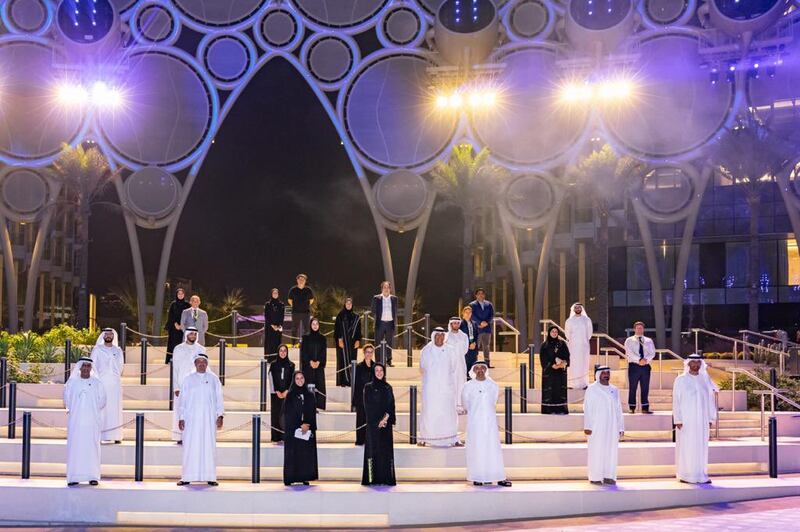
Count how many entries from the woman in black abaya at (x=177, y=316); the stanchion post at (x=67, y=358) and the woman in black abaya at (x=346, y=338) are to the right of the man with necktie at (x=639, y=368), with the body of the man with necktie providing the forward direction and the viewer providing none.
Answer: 3

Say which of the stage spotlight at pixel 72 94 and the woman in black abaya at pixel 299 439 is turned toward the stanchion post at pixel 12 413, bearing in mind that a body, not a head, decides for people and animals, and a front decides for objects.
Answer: the stage spotlight

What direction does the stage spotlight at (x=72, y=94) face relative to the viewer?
toward the camera

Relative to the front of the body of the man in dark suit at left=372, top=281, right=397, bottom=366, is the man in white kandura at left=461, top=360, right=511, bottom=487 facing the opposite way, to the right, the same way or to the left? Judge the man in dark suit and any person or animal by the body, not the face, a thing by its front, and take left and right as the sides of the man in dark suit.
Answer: the same way

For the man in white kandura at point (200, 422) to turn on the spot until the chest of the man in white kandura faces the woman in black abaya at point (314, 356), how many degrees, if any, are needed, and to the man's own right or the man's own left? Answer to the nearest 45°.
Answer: approximately 135° to the man's own left

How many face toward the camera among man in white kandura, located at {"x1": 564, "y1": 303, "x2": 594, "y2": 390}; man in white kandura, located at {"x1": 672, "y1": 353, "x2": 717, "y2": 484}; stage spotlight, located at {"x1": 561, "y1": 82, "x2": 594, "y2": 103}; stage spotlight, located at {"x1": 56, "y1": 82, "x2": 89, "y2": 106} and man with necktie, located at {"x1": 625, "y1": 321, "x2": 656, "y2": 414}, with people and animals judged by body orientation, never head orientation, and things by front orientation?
5

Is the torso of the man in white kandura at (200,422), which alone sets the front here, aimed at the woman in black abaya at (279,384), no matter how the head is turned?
no

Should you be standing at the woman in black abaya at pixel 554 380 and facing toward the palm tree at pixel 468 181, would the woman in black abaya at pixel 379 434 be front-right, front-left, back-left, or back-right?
back-left

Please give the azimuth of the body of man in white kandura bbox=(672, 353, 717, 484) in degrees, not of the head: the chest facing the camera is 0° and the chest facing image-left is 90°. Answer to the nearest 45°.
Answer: approximately 0°

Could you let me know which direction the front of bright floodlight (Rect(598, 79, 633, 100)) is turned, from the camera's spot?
facing the viewer

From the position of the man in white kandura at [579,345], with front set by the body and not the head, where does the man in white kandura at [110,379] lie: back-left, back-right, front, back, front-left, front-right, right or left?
front-right

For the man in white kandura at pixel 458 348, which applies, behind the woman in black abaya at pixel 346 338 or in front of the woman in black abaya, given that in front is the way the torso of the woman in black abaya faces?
in front

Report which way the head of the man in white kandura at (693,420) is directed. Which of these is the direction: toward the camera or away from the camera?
toward the camera

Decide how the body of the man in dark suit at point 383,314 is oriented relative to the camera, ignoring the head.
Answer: toward the camera

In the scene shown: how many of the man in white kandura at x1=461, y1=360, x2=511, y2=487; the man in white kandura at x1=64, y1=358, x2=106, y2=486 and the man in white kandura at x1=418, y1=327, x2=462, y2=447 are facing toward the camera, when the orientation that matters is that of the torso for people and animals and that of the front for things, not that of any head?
3

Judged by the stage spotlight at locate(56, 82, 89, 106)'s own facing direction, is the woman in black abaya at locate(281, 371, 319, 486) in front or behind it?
in front

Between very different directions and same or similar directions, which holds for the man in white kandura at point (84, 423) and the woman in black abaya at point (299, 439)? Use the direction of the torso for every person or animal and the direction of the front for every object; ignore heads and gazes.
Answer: same or similar directions
